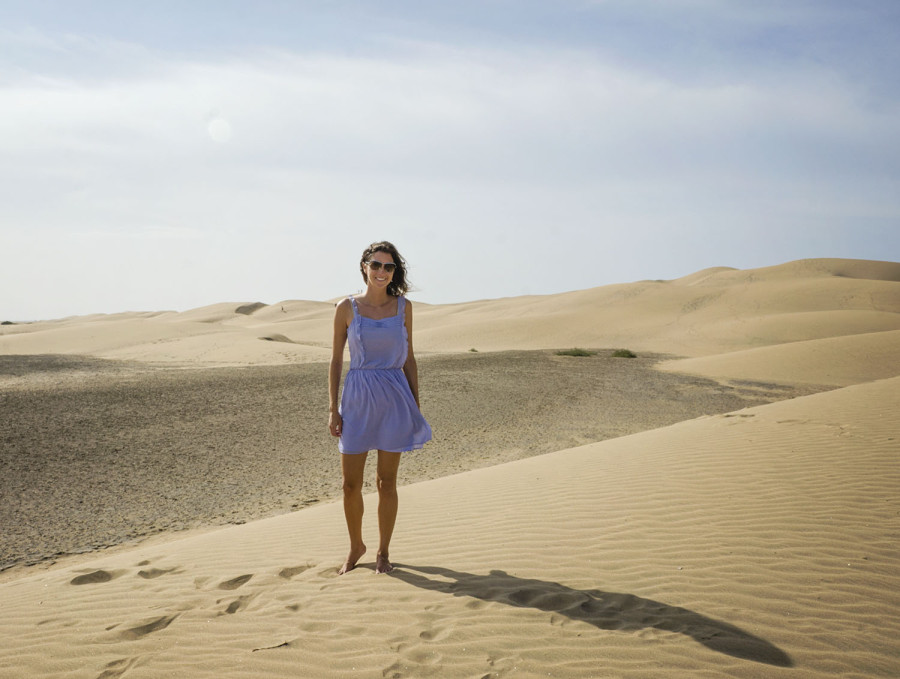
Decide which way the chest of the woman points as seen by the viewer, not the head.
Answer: toward the camera

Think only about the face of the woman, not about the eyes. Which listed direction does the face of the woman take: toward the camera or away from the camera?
toward the camera
